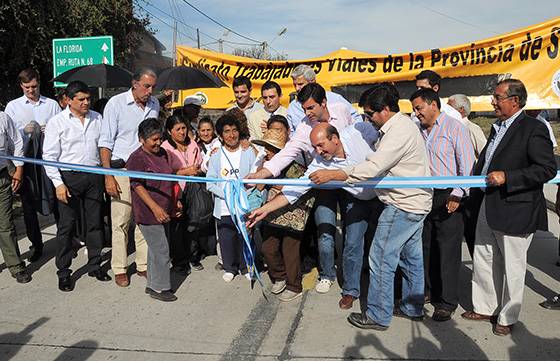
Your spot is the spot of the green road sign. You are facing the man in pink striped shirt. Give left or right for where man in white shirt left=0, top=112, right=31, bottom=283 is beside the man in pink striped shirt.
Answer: right

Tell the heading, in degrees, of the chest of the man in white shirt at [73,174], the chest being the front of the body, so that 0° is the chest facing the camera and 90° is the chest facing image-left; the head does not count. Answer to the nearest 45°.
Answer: approximately 315°

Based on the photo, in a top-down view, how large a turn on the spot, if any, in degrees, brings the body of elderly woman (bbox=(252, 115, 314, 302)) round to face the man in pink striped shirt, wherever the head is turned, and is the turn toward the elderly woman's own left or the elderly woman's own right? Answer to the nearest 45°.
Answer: approximately 135° to the elderly woman's own left

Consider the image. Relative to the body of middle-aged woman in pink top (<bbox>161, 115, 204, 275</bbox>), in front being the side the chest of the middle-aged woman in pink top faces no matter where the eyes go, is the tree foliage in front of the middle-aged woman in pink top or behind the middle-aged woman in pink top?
behind

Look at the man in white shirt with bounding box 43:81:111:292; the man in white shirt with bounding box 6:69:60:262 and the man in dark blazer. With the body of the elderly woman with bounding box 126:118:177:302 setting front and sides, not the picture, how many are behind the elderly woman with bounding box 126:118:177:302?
2

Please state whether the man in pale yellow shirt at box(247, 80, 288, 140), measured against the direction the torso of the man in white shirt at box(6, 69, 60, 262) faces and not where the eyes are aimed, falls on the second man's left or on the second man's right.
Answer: on the second man's left

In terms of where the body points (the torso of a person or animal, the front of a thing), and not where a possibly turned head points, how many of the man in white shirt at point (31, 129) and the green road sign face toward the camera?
2

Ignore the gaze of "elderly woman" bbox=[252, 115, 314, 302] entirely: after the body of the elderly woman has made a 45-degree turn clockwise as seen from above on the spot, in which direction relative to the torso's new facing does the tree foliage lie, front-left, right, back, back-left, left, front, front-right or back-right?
front-right
